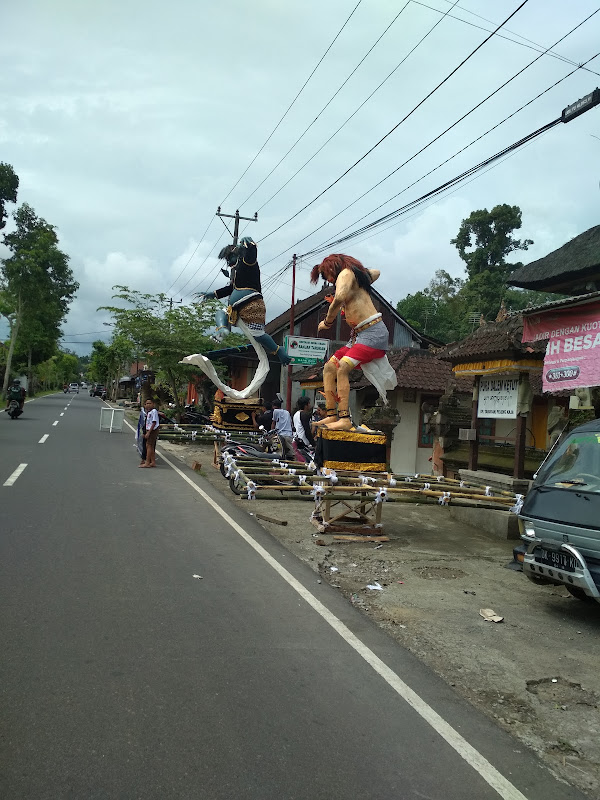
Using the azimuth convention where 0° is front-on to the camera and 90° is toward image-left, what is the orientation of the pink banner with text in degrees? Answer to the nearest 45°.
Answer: approximately 45°

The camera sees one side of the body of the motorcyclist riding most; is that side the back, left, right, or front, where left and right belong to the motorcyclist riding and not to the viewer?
back

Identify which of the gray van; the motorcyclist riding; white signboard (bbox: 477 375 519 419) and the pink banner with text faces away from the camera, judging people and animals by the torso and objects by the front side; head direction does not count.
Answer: the motorcyclist riding

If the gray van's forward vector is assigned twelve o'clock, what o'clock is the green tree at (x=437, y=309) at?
The green tree is roughly at 4 o'clock from the gray van.

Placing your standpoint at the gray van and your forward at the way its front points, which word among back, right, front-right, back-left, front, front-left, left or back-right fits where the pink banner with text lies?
back-right

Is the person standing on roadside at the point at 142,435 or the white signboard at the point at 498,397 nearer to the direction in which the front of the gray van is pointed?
the person standing on roadside

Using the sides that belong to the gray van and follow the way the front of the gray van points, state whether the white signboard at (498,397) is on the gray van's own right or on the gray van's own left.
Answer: on the gray van's own right

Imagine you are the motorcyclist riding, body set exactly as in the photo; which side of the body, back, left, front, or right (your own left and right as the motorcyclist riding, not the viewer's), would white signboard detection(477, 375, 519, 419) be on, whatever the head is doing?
back

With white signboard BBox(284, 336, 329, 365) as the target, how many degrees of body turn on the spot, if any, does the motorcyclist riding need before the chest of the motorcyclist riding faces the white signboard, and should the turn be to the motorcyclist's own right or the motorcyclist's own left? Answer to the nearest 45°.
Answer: approximately 135° to the motorcyclist's own right

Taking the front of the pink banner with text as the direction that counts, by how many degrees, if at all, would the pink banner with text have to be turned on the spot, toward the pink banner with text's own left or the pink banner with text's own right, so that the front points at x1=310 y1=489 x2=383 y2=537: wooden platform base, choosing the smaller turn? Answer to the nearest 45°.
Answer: approximately 45° to the pink banner with text's own right
